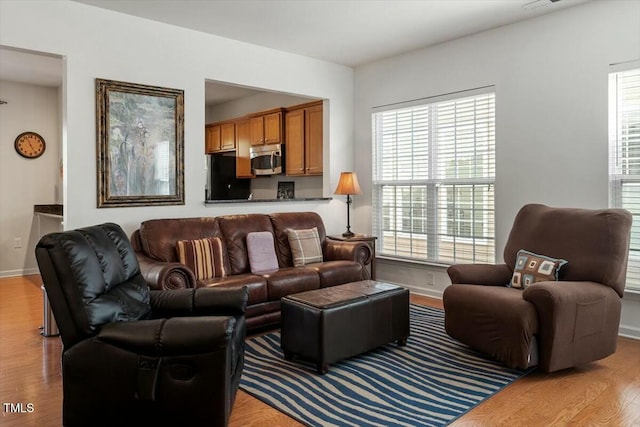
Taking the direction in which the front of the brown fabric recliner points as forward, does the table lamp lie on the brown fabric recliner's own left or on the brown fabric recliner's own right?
on the brown fabric recliner's own right

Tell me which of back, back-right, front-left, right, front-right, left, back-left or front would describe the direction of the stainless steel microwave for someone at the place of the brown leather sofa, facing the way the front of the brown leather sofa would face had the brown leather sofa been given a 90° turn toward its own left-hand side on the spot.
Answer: front-left

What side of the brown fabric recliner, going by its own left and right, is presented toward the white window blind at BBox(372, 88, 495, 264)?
right

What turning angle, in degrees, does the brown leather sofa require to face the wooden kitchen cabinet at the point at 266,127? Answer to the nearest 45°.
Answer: approximately 135° to its left

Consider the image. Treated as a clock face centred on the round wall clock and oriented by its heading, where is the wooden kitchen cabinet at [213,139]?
The wooden kitchen cabinet is roughly at 9 o'clock from the round wall clock.

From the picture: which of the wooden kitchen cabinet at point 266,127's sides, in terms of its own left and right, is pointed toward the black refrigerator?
right

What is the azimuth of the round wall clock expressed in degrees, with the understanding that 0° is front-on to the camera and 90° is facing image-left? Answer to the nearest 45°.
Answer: approximately 0°

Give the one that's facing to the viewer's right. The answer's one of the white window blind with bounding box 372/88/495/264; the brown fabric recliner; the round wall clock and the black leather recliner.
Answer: the black leather recliner

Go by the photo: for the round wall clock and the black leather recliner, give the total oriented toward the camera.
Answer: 1

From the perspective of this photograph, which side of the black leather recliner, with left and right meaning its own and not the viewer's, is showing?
right

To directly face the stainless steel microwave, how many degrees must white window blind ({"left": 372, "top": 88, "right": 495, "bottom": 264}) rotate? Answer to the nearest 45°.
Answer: approximately 90° to its right
